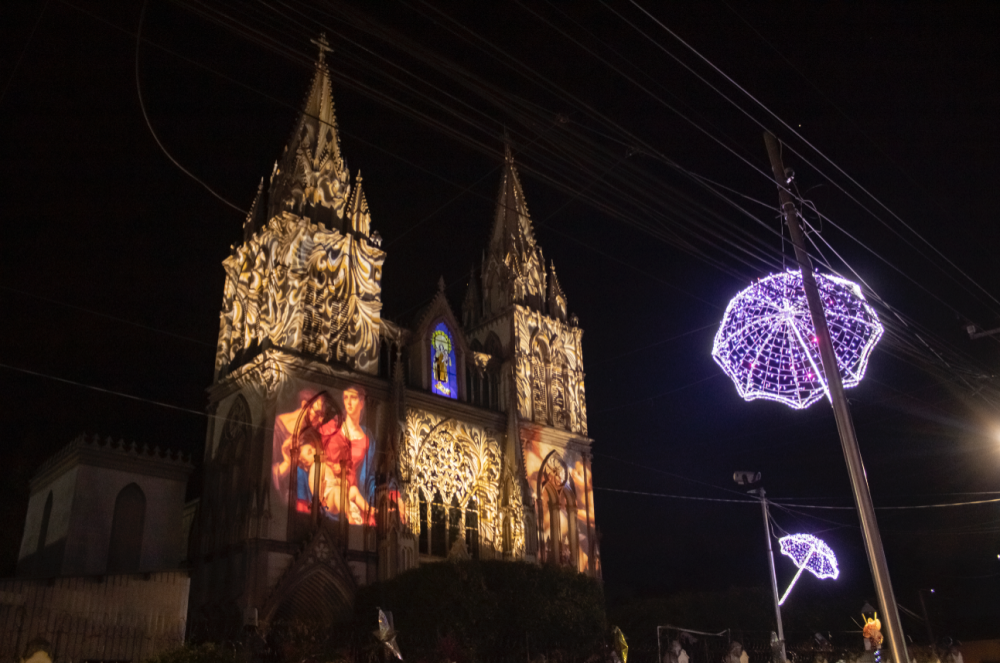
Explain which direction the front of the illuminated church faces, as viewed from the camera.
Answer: facing the viewer and to the right of the viewer

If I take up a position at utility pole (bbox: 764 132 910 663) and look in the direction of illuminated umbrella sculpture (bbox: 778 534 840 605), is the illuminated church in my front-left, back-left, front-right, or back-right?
front-left

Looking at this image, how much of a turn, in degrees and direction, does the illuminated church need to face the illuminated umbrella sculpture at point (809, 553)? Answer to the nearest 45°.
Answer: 0° — it already faces it

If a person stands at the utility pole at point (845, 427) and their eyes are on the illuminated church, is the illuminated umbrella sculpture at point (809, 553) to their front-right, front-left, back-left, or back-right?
front-right

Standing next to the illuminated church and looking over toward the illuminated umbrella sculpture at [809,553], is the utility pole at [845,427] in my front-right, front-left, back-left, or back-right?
front-right

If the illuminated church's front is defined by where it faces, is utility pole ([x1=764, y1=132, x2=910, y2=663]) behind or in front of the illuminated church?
in front
